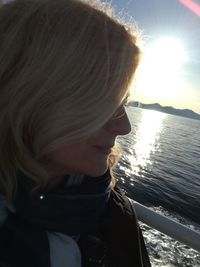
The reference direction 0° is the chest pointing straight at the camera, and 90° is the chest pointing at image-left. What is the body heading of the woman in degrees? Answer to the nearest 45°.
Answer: approximately 270°

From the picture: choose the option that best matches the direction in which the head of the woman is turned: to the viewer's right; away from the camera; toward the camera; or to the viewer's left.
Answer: to the viewer's right
